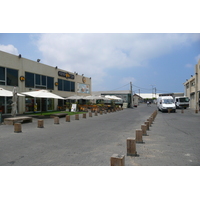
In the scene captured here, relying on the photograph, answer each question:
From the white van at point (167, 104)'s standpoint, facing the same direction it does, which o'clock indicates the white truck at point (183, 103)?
The white truck is roughly at 8 o'clock from the white van.

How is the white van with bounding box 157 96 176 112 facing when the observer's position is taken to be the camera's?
facing the viewer and to the right of the viewer

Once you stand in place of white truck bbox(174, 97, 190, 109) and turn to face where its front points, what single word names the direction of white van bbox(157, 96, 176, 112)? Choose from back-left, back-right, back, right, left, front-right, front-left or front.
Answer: front-right

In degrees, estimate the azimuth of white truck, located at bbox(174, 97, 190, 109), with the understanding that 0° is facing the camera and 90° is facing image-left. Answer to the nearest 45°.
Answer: approximately 315°

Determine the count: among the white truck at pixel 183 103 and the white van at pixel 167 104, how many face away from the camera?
0

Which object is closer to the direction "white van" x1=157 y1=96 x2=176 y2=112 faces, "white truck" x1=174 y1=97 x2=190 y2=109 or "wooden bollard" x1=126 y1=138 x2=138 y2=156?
the wooden bollard

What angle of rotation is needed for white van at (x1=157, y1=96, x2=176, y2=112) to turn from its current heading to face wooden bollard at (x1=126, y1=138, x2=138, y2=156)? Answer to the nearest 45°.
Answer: approximately 45° to its right

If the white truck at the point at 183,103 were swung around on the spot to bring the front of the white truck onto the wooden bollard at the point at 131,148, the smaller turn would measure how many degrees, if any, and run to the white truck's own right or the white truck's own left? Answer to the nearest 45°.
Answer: approximately 45° to the white truck's own right
